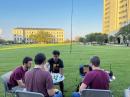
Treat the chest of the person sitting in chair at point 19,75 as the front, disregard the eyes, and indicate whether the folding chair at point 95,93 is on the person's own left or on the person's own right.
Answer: on the person's own right

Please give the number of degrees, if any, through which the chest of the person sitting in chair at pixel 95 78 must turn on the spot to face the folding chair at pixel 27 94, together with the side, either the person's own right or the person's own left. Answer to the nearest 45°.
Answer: approximately 135° to the person's own left

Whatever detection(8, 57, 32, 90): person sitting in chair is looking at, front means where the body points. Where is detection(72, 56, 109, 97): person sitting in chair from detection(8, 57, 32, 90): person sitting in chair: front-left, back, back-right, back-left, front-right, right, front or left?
front-right

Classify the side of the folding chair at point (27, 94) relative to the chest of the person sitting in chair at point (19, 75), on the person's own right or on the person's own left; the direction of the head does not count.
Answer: on the person's own right

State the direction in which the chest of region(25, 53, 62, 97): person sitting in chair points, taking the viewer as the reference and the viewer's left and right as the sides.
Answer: facing away from the viewer and to the right of the viewer

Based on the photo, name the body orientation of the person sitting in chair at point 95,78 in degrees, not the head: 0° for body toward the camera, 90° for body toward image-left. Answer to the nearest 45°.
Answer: approximately 180°

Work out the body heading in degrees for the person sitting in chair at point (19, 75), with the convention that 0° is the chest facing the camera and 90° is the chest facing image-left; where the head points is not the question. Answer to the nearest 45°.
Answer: approximately 270°

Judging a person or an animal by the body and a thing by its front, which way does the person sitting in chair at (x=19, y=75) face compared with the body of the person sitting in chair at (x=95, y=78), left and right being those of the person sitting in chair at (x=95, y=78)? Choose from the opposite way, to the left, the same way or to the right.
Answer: to the right

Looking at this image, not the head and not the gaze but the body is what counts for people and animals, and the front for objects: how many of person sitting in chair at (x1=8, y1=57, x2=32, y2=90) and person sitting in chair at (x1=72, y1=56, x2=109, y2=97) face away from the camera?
1
